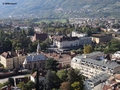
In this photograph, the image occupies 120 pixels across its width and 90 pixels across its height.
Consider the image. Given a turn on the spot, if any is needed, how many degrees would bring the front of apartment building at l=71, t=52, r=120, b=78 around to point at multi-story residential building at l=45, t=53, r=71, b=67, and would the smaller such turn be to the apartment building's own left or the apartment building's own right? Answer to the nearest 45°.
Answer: approximately 90° to the apartment building's own right

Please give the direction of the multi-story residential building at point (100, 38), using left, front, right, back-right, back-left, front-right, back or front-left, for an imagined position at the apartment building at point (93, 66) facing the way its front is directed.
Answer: back-right

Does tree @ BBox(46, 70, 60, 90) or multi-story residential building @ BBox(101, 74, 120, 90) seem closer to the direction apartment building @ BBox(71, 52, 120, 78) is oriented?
the tree

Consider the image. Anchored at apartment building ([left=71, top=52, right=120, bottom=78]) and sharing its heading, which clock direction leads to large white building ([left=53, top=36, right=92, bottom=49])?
The large white building is roughly at 4 o'clock from the apartment building.

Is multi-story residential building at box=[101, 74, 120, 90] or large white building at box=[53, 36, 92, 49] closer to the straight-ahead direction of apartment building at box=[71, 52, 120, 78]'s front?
the multi-story residential building

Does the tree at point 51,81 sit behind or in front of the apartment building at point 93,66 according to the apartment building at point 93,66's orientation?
in front

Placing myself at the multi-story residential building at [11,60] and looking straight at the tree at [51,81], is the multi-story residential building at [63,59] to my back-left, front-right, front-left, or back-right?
front-left

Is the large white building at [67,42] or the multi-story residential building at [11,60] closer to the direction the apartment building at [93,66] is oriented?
the multi-story residential building

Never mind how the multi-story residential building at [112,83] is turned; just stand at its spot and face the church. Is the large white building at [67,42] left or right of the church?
right

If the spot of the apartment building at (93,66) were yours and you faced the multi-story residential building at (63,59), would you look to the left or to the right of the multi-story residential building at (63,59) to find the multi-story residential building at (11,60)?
left

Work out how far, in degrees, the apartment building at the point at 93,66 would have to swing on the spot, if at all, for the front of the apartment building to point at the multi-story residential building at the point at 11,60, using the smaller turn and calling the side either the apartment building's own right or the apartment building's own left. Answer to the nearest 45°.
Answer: approximately 45° to the apartment building's own right
